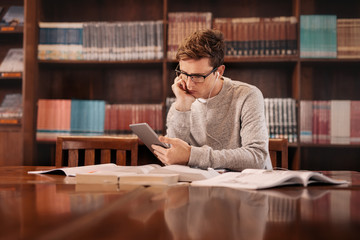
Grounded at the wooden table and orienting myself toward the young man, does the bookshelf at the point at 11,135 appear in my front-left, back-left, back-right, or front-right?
front-left

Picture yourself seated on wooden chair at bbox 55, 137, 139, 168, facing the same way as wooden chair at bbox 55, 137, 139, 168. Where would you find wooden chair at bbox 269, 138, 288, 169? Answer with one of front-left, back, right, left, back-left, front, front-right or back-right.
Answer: left

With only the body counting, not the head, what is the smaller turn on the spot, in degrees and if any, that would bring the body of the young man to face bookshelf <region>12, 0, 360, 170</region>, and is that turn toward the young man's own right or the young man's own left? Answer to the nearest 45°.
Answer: approximately 135° to the young man's own right

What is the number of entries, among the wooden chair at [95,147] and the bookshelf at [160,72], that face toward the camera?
2

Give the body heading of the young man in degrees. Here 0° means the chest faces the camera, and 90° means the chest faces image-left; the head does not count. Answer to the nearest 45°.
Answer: approximately 45°

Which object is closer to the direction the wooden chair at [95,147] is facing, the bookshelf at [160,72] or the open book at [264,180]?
the open book

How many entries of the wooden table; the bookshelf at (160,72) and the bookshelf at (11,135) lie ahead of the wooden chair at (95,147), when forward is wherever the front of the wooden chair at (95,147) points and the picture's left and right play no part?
1

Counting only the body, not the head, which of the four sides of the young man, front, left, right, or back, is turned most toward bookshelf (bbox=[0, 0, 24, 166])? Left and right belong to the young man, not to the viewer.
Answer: right

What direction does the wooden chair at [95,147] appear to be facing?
toward the camera

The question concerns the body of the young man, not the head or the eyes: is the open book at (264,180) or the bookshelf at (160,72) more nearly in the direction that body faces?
the open book

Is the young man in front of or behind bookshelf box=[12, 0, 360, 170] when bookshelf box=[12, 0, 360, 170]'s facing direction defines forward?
in front

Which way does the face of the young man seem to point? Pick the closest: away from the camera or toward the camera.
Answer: toward the camera

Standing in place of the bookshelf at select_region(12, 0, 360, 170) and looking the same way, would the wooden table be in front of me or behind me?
in front

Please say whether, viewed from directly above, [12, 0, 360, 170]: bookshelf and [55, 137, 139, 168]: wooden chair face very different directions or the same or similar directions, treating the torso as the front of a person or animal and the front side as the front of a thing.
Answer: same or similar directions
